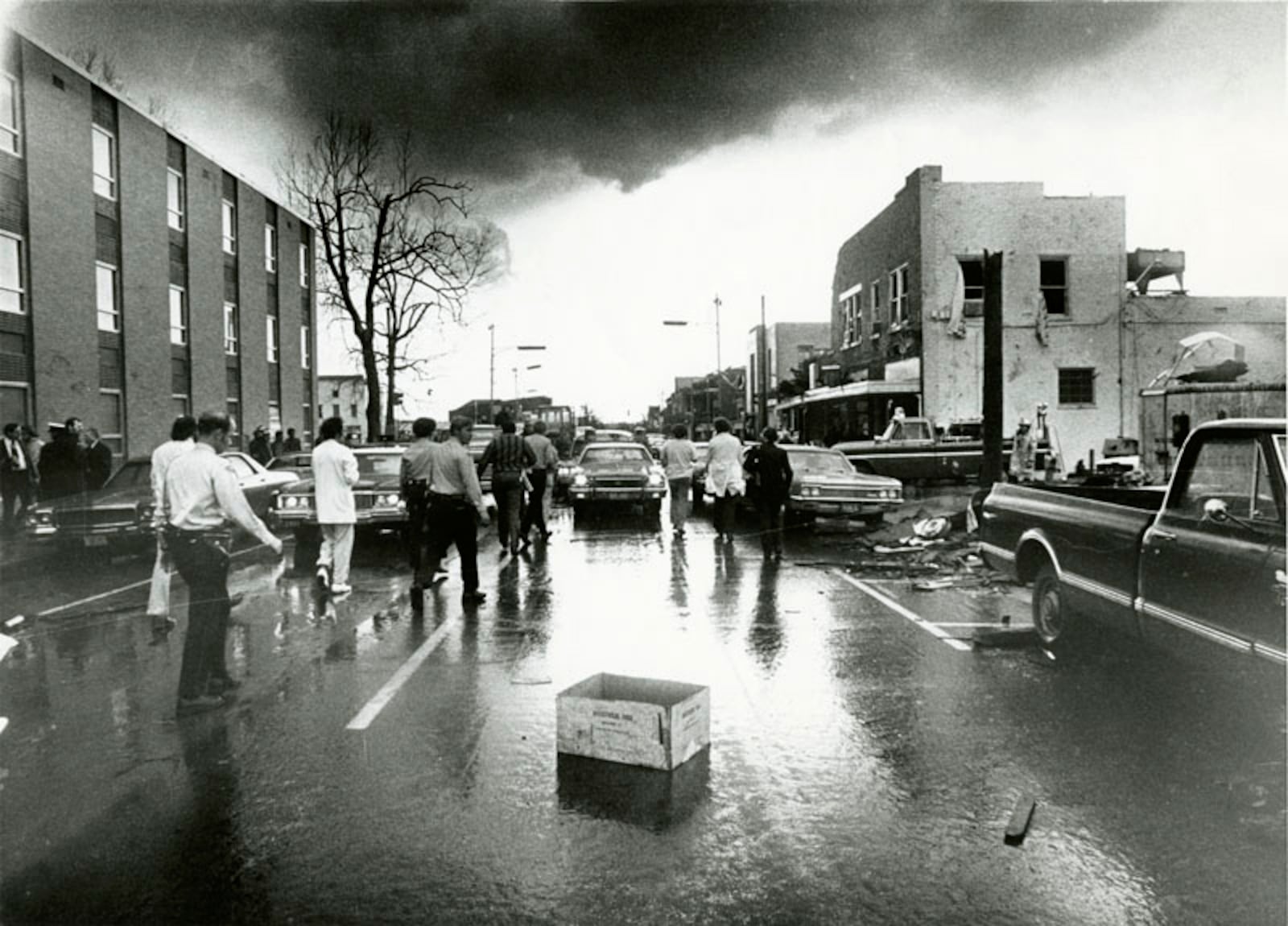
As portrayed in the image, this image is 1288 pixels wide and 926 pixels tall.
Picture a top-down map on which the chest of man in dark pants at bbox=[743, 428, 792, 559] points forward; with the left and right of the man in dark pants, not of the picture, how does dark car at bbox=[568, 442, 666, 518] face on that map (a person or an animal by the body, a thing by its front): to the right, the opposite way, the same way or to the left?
the opposite way

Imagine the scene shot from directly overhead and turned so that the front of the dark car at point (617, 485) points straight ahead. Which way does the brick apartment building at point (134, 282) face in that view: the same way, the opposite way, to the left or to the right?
to the left

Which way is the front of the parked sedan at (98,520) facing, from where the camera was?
facing the viewer and to the left of the viewer

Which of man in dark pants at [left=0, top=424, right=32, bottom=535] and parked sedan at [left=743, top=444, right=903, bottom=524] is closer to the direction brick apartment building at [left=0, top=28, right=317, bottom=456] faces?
the parked sedan

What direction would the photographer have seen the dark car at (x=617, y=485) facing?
facing the viewer

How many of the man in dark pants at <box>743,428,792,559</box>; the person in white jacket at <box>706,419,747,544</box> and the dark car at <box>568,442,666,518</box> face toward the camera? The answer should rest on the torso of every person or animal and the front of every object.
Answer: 1

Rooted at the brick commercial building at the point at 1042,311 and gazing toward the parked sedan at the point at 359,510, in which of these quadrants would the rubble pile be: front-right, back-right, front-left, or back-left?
front-left

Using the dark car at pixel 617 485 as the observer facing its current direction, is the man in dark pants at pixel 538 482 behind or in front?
in front

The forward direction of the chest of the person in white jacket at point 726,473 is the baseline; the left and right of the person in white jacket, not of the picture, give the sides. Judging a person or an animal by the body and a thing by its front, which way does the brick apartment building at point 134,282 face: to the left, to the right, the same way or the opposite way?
to the right

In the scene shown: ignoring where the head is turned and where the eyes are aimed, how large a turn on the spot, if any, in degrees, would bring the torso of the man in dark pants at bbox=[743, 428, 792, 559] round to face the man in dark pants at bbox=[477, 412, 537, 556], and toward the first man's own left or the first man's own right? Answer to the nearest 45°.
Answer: approximately 90° to the first man's own left

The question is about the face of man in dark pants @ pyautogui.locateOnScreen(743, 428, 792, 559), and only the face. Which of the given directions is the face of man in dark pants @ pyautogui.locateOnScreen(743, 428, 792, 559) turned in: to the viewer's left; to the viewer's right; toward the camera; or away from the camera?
away from the camera

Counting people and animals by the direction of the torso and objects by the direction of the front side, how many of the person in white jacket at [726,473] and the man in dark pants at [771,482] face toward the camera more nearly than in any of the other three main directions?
0

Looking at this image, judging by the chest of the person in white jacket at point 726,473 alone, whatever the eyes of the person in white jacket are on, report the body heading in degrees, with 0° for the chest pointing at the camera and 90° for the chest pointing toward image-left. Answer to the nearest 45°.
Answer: approximately 180°

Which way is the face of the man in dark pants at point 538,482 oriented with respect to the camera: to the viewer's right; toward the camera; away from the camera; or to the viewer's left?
away from the camera

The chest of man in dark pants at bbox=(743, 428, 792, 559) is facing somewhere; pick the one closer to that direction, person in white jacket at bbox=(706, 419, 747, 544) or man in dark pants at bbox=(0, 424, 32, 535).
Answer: the person in white jacket

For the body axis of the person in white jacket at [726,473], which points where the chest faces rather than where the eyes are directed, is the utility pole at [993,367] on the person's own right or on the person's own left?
on the person's own right

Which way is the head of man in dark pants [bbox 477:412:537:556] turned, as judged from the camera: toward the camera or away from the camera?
away from the camera
